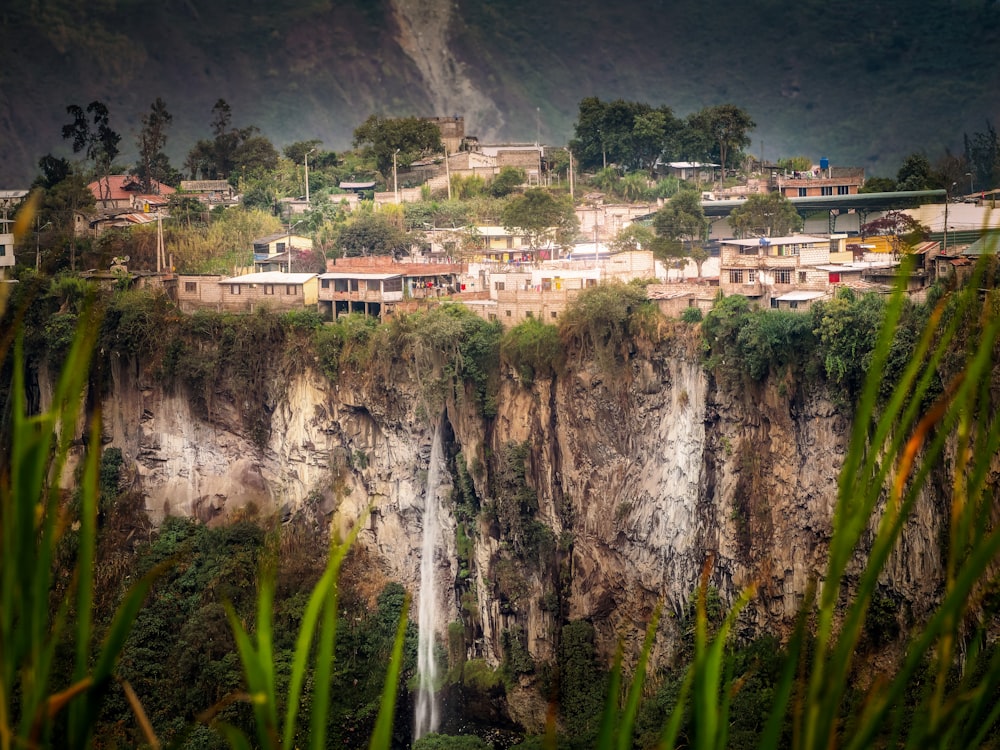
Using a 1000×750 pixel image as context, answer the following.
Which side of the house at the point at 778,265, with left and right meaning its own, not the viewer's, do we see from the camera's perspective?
front

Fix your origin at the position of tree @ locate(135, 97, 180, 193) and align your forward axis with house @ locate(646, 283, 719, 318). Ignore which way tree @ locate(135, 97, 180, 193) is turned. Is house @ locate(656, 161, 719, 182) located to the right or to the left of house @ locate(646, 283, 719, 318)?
left

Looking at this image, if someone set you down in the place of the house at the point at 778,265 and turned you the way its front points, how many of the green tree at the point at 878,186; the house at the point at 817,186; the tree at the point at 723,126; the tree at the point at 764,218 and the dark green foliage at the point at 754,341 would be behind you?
4

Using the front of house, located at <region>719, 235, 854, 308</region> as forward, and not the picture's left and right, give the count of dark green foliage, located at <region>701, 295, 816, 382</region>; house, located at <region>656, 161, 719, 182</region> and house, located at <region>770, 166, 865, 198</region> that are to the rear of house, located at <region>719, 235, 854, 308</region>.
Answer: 2

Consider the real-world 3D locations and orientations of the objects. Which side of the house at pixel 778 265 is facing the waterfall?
right

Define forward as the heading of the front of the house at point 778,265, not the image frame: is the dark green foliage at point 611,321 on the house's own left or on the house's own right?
on the house's own right

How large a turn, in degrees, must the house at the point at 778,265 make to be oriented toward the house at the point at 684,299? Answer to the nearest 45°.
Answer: approximately 45° to its right

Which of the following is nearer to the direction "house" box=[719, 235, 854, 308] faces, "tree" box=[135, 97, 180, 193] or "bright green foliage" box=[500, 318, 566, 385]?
the bright green foliage

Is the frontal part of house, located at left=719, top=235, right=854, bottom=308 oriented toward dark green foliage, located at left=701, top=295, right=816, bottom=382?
yes

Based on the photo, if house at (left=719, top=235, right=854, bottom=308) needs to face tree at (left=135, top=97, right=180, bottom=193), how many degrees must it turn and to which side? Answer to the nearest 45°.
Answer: approximately 135° to its right
